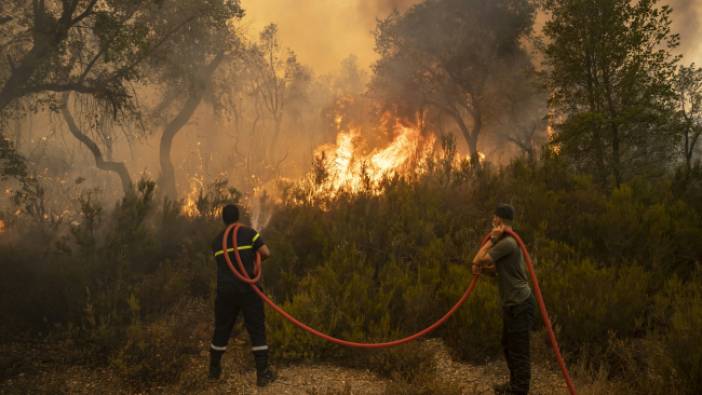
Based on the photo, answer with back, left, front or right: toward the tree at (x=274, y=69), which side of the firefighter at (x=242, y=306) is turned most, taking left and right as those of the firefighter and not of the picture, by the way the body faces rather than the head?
front

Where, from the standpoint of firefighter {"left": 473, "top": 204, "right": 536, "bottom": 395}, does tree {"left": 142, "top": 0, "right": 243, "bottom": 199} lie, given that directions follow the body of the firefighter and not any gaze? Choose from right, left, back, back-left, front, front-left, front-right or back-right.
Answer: front-right

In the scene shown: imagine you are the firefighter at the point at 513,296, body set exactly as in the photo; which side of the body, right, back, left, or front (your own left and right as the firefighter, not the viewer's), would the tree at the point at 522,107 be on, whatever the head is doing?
right

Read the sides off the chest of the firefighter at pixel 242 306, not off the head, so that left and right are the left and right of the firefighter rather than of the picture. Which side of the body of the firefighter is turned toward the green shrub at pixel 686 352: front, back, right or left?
right

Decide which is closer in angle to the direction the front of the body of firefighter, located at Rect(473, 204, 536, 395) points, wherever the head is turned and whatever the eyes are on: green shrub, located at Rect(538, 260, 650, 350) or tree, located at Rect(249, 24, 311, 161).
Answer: the tree

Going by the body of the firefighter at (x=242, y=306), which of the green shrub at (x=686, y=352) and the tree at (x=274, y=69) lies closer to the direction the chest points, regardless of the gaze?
the tree

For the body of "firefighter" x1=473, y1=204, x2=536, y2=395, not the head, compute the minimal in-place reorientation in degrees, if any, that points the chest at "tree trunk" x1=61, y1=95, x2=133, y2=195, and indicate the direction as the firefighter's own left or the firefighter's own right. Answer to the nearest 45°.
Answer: approximately 45° to the firefighter's own right

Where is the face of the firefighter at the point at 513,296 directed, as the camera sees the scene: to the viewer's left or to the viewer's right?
to the viewer's left

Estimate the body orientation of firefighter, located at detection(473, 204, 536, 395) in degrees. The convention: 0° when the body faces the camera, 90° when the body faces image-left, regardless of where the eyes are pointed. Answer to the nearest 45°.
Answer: approximately 90°

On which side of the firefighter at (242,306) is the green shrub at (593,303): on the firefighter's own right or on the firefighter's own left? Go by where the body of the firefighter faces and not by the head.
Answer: on the firefighter's own right

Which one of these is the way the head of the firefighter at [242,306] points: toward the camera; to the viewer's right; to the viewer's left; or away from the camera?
away from the camera

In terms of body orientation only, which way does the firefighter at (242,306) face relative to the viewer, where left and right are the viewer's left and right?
facing away from the viewer

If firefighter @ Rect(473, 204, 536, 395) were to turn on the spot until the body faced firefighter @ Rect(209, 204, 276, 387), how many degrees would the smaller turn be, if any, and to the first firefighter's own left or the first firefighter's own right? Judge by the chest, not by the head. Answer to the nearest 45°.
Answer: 0° — they already face them

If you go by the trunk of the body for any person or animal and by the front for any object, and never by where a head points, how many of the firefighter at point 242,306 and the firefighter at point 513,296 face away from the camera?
1

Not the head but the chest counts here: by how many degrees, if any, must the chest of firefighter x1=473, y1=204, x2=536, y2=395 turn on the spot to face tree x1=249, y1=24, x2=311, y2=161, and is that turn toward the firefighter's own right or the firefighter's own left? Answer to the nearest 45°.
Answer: approximately 45° to the firefighter's own right
